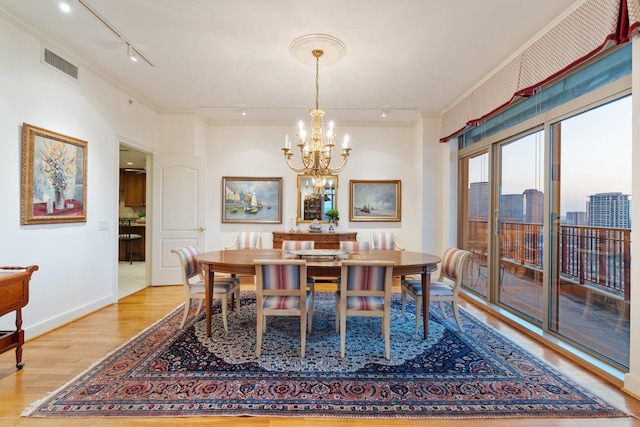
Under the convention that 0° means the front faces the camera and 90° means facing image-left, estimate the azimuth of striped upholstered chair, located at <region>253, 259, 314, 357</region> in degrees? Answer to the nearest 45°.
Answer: approximately 180°

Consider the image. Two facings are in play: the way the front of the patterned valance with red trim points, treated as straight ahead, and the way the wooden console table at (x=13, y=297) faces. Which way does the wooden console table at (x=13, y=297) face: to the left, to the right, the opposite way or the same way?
the opposite way

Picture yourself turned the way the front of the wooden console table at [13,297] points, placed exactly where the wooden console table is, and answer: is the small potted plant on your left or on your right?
on your left

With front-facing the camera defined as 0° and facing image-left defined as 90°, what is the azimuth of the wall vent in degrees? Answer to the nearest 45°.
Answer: approximately 315°

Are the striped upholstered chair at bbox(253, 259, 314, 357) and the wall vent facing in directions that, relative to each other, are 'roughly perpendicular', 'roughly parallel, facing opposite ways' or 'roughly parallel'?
roughly perpendicular

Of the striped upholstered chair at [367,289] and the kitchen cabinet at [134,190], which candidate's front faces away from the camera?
the striped upholstered chair

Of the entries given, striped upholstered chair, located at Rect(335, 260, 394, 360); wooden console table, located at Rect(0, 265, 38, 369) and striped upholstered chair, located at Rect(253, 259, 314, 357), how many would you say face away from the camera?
2

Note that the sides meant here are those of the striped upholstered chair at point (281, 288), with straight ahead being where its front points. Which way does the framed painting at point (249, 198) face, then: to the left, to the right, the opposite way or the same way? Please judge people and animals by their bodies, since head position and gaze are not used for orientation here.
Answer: the opposite way

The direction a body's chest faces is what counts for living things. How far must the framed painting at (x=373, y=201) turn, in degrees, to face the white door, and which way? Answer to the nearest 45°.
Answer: approximately 90° to its right

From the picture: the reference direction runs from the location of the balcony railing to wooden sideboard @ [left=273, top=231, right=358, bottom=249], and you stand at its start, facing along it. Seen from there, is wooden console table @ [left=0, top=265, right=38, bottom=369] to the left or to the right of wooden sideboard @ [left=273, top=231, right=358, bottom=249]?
left
